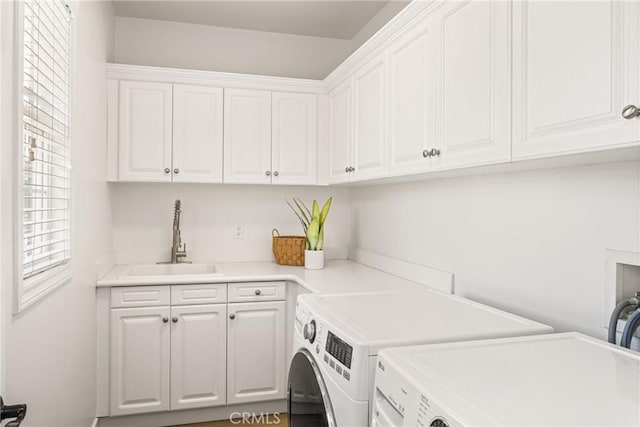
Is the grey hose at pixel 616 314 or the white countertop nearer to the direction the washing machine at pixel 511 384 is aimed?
the white countertop

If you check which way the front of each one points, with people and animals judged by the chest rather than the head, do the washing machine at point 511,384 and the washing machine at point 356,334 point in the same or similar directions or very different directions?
same or similar directions

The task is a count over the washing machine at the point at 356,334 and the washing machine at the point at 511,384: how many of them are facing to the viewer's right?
0

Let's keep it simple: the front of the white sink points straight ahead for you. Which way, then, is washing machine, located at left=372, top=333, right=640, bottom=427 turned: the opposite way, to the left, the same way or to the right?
to the right

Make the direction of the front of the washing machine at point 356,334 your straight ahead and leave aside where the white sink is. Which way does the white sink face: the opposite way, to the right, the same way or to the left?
to the left

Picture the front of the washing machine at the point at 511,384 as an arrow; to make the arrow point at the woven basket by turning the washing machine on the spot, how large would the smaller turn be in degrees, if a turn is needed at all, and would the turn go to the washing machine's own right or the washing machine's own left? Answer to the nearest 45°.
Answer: approximately 90° to the washing machine's own right

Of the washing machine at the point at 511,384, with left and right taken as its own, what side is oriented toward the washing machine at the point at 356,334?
right

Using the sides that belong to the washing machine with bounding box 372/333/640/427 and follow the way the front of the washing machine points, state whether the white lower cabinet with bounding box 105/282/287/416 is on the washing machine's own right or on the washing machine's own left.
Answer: on the washing machine's own right

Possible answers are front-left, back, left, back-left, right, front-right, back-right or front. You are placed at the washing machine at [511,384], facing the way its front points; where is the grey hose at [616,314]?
back

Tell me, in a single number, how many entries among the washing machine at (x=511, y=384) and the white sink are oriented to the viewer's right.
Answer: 0

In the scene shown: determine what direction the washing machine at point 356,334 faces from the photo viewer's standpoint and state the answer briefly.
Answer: facing the viewer and to the left of the viewer

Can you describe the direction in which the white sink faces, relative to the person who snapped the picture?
facing the viewer

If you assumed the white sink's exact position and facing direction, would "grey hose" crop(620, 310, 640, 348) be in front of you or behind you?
in front

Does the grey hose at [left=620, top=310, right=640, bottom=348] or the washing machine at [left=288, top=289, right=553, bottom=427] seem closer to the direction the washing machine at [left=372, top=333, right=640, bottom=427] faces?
the washing machine

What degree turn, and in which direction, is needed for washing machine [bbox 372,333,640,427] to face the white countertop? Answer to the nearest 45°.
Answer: approximately 90° to its right

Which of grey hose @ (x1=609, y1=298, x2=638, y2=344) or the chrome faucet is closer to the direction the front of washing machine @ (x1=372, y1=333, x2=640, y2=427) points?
the chrome faucet

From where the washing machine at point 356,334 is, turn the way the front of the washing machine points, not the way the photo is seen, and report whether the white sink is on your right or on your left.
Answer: on your right
